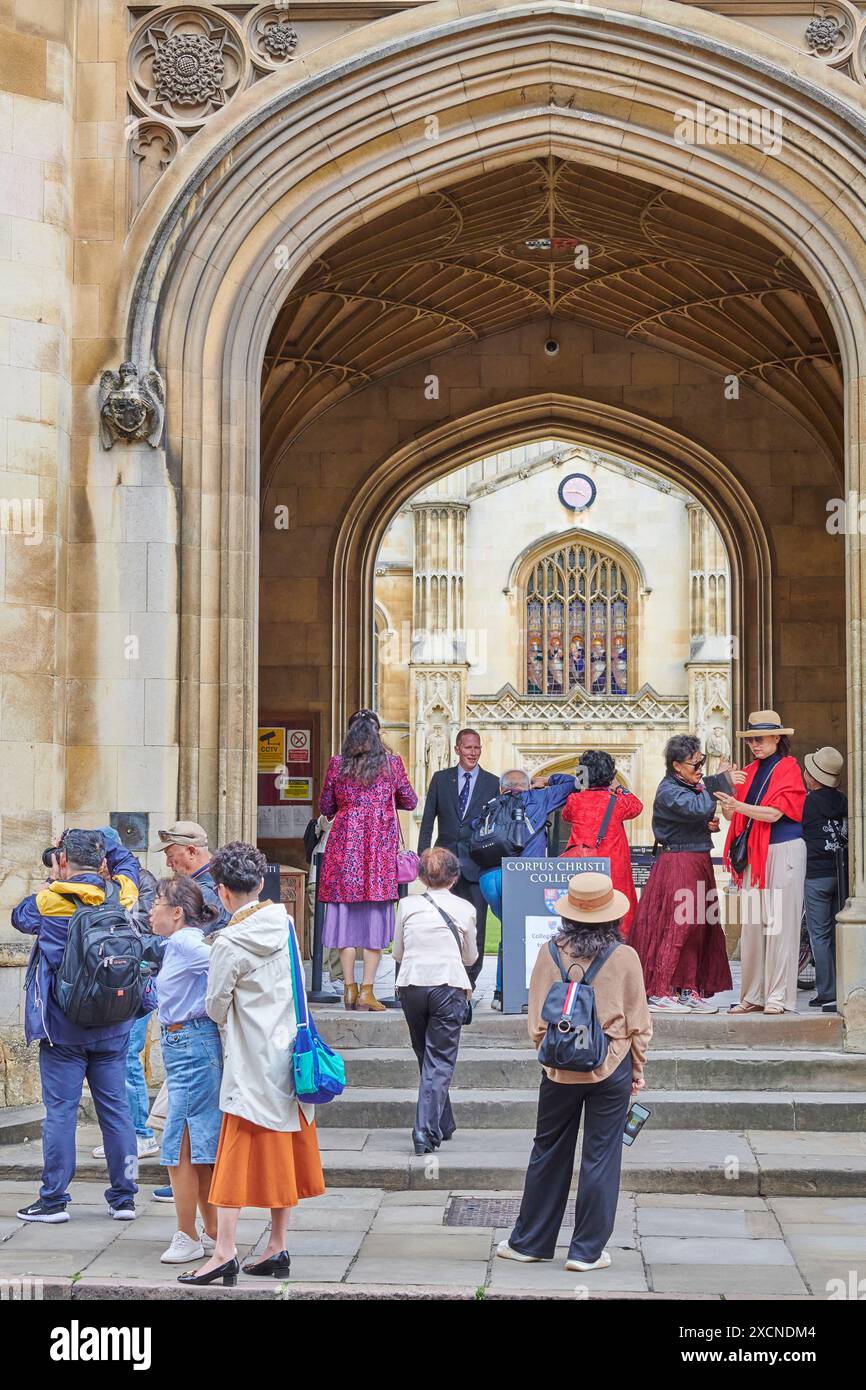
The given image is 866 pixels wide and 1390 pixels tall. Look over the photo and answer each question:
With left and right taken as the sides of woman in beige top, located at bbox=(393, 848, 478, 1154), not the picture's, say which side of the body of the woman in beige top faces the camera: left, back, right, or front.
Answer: back

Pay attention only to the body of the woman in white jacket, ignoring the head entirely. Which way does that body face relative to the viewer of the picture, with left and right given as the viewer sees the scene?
facing away from the viewer and to the left of the viewer

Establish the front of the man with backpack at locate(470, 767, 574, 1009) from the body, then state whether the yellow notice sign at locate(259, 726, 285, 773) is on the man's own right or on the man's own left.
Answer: on the man's own left

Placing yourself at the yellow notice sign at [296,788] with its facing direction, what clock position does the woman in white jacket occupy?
The woman in white jacket is roughly at 12 o'clock from the yellow notice sign.

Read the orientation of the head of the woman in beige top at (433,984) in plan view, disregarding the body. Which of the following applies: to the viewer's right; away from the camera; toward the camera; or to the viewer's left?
away from the camera

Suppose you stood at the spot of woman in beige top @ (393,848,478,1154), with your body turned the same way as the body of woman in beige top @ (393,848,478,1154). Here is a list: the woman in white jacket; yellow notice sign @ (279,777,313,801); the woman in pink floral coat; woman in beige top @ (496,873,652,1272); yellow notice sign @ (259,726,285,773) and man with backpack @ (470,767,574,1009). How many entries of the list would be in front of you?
4

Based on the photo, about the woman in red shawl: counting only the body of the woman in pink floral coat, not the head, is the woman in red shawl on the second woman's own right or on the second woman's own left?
on the second woman's own right

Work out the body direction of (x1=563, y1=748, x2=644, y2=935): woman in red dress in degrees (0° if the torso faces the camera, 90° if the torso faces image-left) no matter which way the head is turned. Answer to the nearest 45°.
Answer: approximately 180°

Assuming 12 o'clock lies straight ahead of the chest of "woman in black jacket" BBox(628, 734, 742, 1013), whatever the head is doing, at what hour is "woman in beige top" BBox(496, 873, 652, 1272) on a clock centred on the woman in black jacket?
The woman in beige top is roughly at 3 o'clock from the woman in black jacket.

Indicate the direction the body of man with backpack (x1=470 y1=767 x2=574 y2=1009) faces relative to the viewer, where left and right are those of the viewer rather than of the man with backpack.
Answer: facing away from the viewer and to the right of the viewer

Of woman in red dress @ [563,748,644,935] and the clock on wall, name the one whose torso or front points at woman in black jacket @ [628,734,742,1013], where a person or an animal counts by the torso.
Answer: the clock on wall
